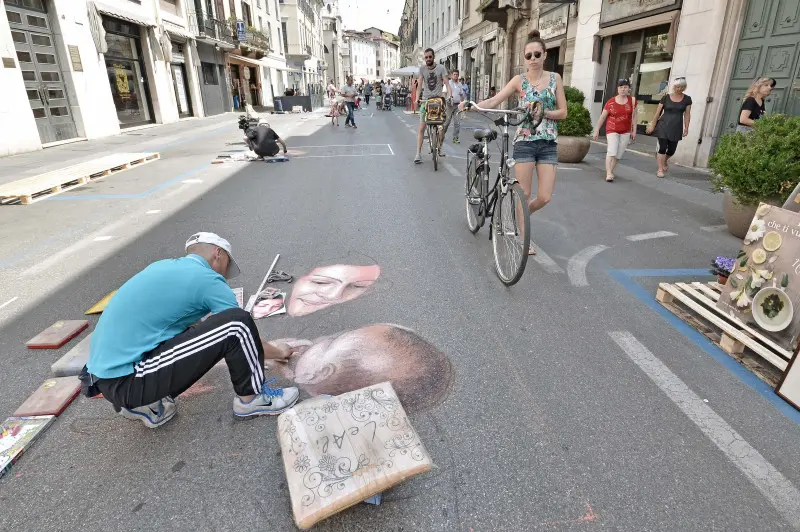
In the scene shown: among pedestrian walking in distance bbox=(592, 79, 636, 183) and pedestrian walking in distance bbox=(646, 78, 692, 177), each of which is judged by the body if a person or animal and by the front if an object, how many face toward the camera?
2

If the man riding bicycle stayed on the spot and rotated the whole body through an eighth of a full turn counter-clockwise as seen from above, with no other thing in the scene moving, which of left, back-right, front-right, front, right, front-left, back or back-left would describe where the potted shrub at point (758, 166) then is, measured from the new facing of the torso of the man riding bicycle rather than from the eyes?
front

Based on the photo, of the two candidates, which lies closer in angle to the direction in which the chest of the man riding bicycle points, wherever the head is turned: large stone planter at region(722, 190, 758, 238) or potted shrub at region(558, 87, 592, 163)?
the large stone planter

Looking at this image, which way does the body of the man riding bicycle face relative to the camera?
toward the camera

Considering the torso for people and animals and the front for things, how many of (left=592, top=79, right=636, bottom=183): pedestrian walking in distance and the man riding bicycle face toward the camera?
2

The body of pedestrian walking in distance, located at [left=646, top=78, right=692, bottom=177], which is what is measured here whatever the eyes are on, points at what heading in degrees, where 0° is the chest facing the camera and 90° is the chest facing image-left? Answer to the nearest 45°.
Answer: approximately 0°

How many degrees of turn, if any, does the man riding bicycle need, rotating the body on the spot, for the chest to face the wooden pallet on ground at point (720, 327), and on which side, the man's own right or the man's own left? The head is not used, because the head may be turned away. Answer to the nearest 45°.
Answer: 0° — they already face it

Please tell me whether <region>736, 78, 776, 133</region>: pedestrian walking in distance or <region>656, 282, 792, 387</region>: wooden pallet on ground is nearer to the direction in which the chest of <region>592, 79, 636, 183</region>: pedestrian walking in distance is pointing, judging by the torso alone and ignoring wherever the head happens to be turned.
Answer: the wooden pallet on ground

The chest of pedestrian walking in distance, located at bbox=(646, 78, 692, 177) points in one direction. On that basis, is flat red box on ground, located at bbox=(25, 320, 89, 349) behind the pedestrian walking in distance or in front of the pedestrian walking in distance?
in front

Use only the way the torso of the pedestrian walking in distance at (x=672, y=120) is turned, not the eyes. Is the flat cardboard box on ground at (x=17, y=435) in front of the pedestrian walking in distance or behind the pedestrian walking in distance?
in front

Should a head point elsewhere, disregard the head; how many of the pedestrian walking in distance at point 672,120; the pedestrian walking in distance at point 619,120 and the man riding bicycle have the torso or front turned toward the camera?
3

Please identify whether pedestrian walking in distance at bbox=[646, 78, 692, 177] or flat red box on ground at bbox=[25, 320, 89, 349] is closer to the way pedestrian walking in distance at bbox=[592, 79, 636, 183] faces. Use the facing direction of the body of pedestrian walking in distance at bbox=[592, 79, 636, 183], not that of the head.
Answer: the flat red box on ground

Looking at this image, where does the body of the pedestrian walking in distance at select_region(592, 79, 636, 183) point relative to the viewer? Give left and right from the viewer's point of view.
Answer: facing the viewer

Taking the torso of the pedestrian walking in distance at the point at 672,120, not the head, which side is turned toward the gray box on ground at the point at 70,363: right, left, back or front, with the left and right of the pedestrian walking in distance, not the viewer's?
front
